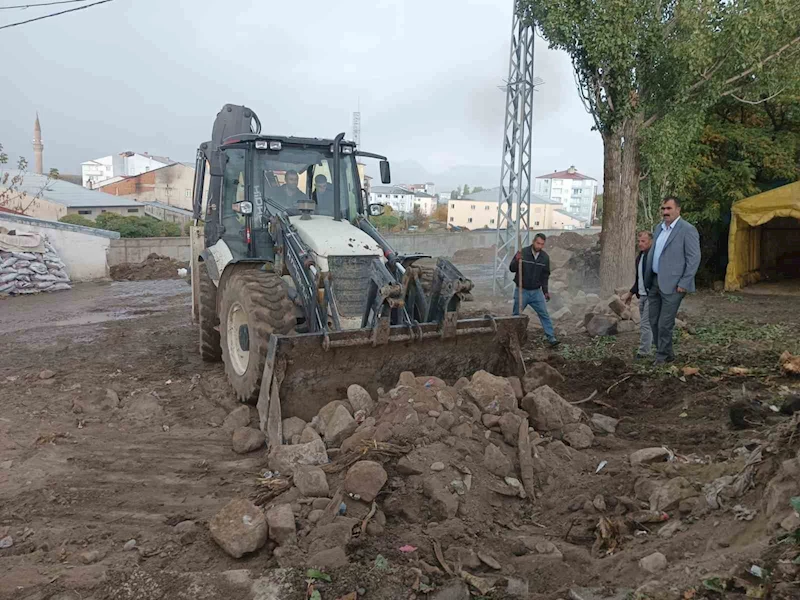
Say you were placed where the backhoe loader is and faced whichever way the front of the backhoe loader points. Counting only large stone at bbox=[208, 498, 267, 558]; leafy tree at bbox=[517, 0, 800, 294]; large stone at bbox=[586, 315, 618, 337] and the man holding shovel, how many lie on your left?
3

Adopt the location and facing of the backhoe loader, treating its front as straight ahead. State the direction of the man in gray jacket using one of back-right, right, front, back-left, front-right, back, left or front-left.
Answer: front-left

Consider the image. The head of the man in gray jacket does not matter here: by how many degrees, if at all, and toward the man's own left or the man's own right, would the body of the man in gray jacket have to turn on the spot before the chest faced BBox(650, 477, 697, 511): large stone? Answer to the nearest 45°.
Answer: approximately 45° to the man's own left

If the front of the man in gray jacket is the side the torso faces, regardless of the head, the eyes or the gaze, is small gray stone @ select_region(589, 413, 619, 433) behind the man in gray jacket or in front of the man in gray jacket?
in front

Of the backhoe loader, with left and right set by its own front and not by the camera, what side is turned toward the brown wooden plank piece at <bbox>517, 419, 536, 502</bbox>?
front

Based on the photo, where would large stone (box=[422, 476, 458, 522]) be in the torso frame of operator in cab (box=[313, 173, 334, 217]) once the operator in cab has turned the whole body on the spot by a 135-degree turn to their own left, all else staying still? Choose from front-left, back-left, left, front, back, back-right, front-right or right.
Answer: back

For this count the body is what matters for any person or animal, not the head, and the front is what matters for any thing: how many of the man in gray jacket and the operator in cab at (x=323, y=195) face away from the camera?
0

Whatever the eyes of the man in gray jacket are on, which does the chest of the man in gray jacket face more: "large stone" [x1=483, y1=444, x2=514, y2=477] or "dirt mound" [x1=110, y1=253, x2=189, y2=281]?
the large stone

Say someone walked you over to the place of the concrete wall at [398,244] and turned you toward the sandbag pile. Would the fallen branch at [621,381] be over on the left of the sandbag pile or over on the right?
left

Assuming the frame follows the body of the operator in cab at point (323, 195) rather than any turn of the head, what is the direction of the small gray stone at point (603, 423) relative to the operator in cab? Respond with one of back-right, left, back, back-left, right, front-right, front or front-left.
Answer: front

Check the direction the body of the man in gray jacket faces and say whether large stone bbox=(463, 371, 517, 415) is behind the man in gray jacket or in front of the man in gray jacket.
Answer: in front

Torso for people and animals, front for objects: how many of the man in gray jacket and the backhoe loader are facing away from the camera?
0

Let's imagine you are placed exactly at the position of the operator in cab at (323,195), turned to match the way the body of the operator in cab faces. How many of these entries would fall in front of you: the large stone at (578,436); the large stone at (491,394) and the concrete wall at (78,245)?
2

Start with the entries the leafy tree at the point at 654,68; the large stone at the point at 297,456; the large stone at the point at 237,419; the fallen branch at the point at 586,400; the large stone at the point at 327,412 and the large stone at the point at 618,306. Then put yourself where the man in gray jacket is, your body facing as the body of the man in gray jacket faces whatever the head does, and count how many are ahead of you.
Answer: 4

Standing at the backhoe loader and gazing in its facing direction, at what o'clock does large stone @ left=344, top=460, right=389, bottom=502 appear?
The large stone is roughly at 1 o'clock from the backhoe loader.

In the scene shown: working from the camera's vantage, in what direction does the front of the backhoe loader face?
facing the viewer and to the right of the viewer

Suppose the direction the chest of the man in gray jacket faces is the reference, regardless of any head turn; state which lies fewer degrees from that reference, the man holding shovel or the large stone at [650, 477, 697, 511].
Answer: the large stone
